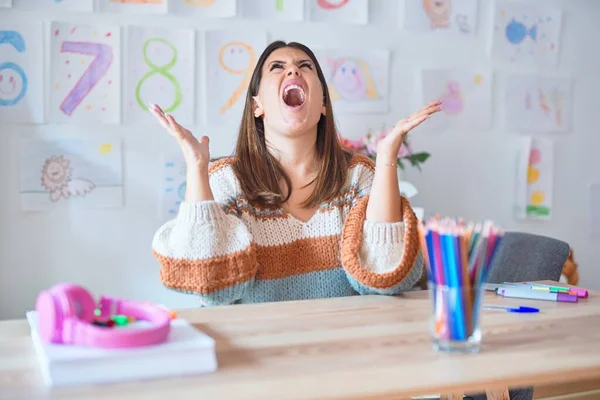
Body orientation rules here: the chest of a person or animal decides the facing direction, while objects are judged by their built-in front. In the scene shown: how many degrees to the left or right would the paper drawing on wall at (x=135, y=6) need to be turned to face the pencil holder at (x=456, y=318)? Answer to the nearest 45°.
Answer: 0° — it already faces it

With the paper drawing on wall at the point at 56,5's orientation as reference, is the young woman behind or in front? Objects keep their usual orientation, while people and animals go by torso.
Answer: in front

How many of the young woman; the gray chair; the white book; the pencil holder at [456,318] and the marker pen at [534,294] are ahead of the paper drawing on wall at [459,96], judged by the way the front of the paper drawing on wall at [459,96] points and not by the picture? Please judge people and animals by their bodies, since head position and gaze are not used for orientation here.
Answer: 5

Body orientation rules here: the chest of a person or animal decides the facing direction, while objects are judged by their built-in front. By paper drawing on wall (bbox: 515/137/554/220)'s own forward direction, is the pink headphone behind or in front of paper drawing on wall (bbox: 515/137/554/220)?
in front

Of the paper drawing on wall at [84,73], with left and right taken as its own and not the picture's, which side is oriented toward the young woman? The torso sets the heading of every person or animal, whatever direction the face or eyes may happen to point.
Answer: front

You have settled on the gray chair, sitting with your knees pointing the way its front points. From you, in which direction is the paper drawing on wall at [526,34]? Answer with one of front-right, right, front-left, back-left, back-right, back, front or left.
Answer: back-right

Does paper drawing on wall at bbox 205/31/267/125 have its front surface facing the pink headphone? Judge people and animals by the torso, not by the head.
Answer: yes
